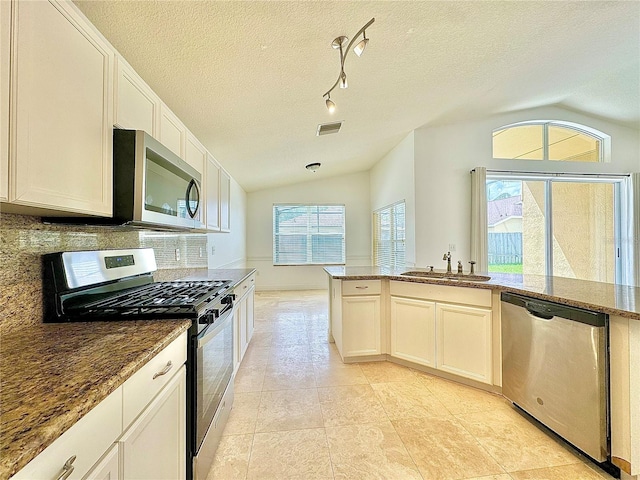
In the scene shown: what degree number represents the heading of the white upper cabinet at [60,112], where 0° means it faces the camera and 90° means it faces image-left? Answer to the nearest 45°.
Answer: approximately 315°

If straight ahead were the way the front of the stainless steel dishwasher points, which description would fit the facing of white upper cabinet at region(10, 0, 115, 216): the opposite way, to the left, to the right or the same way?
the opposite way

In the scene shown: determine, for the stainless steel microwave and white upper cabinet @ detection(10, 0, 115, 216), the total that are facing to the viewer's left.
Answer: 0

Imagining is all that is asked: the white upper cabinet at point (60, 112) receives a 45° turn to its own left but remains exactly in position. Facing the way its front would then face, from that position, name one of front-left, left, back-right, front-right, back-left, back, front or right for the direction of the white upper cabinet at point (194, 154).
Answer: front-left

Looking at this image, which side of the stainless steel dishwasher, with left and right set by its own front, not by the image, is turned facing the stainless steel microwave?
front

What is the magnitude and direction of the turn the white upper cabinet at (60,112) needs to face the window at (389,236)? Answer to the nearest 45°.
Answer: approximately 45° to its left

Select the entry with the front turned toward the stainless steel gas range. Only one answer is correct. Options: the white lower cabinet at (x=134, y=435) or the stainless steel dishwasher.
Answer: the stainless steel dishwasher

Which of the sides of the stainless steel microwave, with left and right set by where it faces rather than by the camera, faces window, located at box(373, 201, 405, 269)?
left

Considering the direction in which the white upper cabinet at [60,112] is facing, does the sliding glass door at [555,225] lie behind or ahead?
ahead

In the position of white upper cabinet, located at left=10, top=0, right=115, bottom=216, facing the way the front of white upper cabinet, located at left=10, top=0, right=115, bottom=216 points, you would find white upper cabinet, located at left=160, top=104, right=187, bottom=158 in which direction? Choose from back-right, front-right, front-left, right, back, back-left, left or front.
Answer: left
